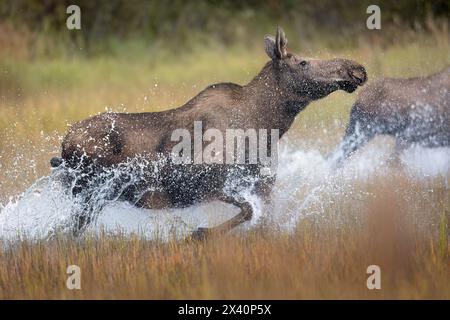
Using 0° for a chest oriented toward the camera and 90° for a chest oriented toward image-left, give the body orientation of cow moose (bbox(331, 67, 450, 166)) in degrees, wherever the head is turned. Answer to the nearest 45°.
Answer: approximately 270°

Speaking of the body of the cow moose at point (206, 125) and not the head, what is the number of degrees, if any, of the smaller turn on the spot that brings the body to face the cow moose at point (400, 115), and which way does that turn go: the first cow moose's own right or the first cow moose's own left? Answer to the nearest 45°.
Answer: approximately 45° to the first cow moose's own left

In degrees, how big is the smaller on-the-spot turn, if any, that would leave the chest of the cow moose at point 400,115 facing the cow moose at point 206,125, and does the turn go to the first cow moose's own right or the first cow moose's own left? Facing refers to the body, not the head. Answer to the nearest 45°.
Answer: approximately 135° to the first cow moose's own right

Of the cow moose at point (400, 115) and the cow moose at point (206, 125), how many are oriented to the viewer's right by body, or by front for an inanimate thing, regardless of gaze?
2

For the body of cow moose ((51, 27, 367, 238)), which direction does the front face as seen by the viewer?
to the viewer's right
